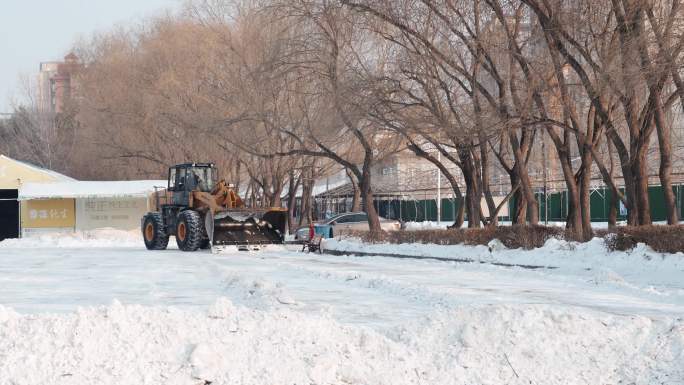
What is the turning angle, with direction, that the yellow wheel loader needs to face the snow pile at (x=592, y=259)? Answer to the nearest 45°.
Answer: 0° — it already faces it

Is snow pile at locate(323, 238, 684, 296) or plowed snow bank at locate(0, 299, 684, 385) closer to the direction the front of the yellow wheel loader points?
the snow pile

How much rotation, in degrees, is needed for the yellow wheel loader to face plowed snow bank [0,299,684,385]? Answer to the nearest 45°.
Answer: approximately 45° to its right

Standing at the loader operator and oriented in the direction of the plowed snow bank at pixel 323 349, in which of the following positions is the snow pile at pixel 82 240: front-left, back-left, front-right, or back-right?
back-right

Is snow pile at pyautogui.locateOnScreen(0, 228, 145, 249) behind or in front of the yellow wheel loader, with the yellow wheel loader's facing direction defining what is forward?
behind

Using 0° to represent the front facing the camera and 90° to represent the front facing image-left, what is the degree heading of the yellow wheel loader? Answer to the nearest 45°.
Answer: approximately 315°
